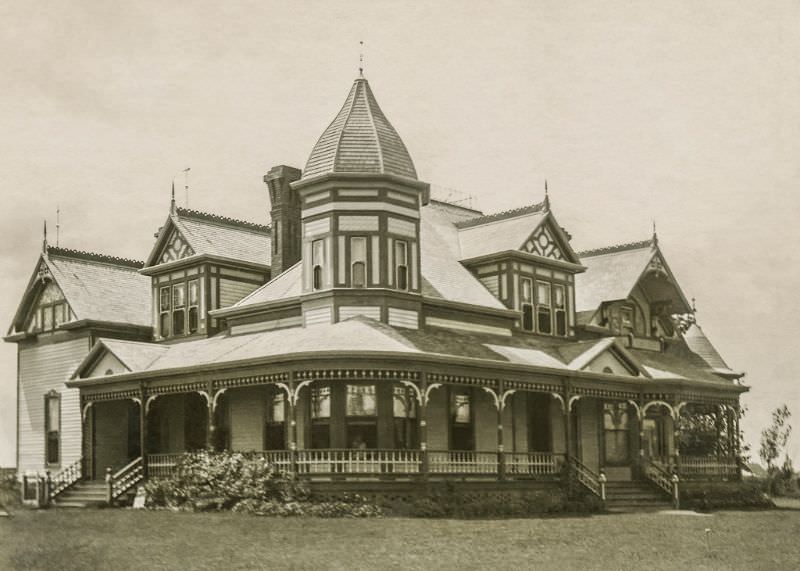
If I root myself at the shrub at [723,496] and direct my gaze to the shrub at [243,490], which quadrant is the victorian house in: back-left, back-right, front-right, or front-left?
front-right
